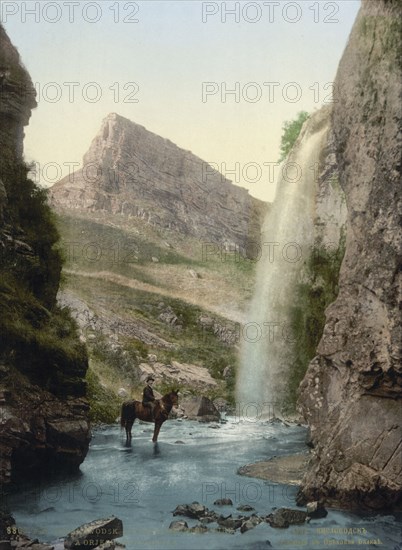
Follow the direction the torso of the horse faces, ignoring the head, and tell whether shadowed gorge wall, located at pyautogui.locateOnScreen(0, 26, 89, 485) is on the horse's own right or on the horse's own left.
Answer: on the horse's own right

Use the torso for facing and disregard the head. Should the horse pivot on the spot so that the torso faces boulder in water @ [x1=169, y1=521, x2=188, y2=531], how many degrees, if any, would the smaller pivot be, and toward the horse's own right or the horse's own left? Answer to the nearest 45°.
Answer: approximately 90° to the horse's own right

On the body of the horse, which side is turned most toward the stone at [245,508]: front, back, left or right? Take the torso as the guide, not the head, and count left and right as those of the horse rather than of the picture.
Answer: right

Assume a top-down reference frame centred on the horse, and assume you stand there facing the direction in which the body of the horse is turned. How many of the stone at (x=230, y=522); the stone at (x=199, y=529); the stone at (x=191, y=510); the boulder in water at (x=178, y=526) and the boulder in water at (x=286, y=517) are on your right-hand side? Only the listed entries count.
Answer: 5

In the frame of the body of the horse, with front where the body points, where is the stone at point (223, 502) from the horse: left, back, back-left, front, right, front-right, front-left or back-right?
right

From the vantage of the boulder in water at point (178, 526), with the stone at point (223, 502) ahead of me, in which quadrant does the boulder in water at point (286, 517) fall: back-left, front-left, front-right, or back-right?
front-right

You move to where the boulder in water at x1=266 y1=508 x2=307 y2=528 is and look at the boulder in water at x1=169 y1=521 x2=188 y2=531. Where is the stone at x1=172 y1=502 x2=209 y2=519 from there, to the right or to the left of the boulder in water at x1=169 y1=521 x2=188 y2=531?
right

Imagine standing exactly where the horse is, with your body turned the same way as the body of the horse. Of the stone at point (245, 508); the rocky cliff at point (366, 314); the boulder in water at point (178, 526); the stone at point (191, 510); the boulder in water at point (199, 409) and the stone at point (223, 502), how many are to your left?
1

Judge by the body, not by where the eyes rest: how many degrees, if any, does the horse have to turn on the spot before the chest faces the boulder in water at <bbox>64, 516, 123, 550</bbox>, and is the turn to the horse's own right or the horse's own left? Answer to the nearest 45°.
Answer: approximately 90° to the horse's own right

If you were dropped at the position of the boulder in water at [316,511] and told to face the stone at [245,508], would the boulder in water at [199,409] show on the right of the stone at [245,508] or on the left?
right

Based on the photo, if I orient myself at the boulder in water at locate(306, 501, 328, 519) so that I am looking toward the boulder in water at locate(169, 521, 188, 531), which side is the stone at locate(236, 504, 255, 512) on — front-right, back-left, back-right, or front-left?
front-right

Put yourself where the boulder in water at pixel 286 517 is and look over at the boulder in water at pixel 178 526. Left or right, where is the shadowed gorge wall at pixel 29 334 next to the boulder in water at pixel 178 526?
right

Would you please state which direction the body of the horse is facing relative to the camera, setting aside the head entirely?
to the viewer's right

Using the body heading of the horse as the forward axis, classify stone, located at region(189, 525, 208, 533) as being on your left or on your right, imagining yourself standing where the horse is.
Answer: on your right
